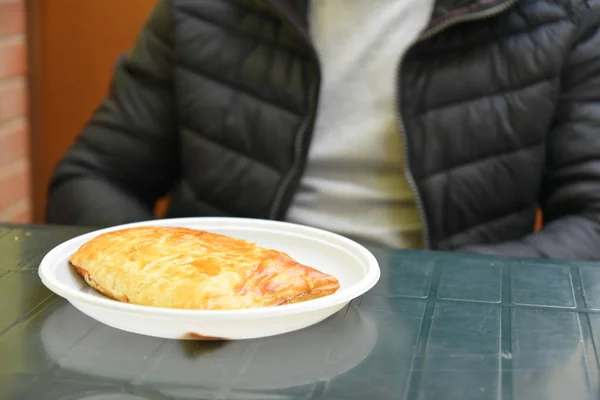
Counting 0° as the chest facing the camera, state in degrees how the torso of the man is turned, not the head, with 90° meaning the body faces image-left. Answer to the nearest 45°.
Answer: approximately 0°

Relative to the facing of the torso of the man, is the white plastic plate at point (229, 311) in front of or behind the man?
in front

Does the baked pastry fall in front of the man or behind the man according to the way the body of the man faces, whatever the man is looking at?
in front
